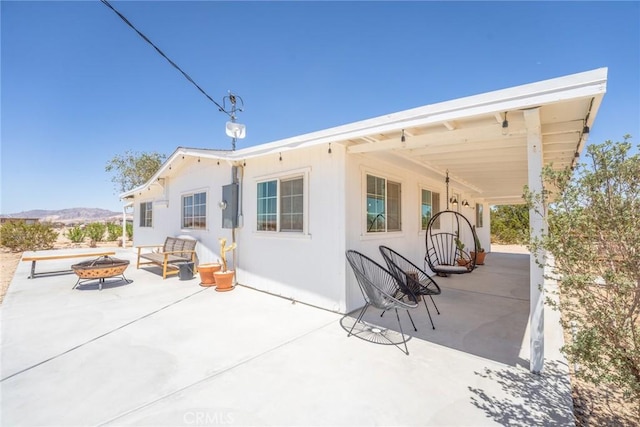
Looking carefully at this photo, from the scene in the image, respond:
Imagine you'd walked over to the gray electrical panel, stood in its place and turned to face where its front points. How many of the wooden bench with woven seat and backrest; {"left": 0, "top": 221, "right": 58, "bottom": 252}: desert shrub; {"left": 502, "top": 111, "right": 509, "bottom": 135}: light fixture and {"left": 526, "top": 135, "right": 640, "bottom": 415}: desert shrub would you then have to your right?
2

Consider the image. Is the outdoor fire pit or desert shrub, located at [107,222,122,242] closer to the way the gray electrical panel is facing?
the outdoor fire pit

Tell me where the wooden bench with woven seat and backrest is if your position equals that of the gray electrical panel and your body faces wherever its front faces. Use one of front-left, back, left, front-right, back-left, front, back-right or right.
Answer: right

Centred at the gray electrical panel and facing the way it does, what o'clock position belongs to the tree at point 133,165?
The tree is roughly at 4 o'clock from the gray electrical panel.

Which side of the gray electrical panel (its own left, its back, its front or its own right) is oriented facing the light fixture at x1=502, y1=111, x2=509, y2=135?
left

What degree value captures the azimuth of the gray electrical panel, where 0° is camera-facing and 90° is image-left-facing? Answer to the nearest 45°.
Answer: approximately 45°

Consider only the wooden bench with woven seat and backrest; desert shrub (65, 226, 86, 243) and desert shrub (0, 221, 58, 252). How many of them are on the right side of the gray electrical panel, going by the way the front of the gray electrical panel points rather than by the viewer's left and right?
3

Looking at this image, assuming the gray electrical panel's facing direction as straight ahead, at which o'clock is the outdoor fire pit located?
The outdoor fire pit is roughly at 2 o'clock from the gray electrical panel.

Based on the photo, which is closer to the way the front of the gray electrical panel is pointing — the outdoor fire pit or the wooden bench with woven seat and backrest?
the outdoor fire pit

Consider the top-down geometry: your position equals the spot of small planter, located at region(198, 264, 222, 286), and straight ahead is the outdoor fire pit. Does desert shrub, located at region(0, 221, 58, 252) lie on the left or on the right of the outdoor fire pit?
right
